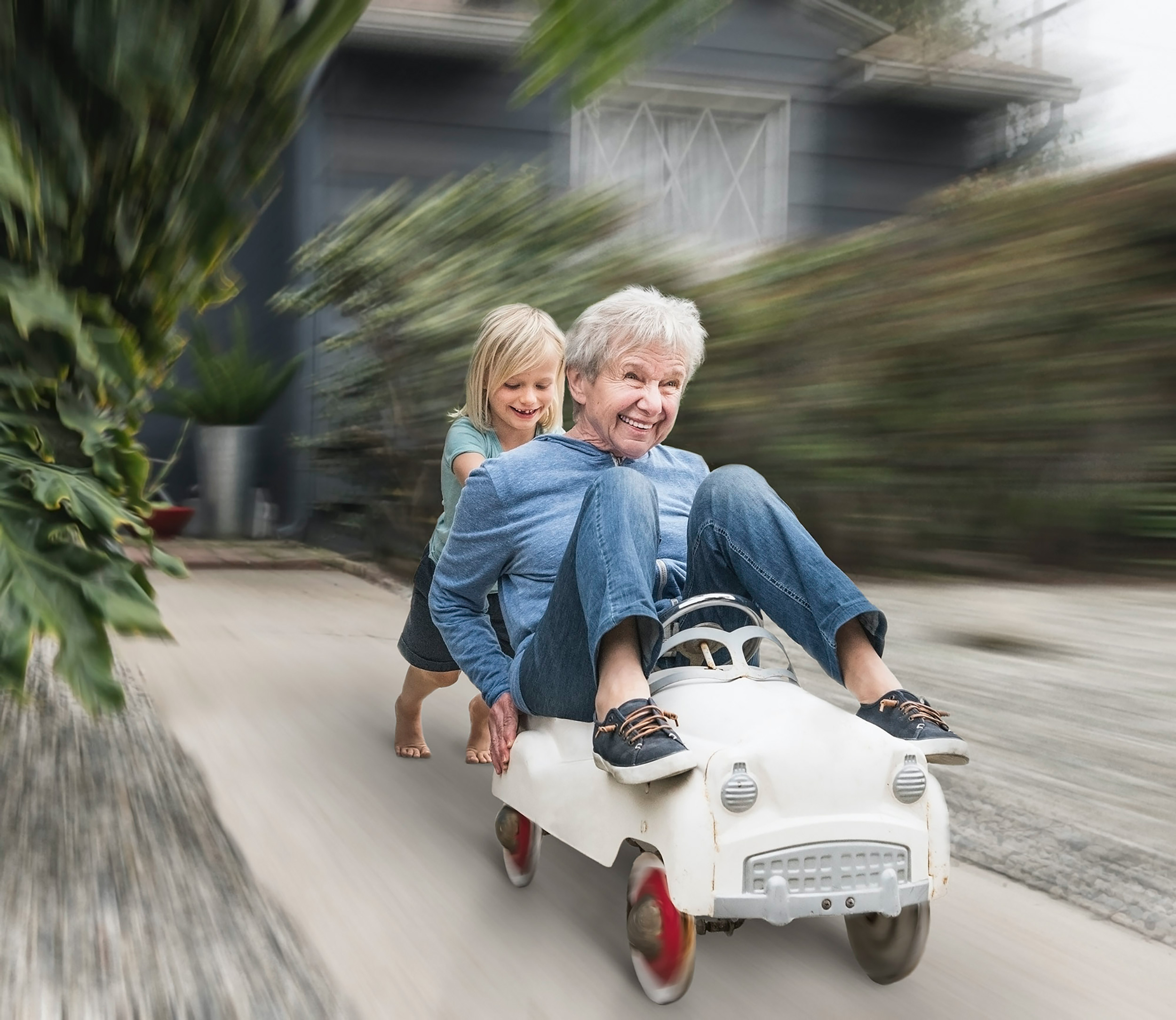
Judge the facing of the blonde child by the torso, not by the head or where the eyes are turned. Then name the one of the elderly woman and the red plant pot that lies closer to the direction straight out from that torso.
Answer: the elderly woman

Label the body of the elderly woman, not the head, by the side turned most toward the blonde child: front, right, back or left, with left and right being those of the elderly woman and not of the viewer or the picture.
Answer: back

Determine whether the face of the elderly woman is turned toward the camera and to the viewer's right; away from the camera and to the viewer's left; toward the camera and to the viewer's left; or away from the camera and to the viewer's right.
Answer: toward the camera and to the viewer's right

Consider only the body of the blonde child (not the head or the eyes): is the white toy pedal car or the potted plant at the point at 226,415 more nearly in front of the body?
the white toy pedal car

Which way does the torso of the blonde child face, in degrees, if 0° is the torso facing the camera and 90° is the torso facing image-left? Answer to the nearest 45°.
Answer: approximately 315°

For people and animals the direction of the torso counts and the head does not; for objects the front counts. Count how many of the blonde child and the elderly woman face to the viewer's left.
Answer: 0

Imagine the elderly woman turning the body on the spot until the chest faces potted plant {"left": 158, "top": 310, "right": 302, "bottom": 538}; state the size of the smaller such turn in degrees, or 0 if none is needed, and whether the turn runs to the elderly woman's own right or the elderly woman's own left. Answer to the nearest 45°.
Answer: approximately 180°

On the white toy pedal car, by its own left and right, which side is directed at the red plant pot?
back

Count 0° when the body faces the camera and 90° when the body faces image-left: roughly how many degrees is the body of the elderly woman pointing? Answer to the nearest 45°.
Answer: approximately 315°

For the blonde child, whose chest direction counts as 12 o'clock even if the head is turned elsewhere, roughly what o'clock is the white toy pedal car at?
The white toy pedal car is roughly at 1 o'clock from the blonde child.

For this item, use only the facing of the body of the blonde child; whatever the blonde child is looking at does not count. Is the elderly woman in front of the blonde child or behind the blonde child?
in front
